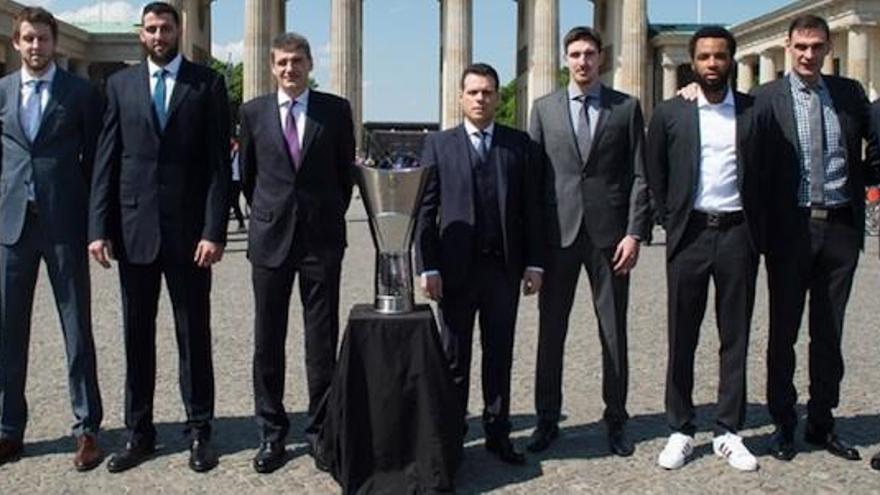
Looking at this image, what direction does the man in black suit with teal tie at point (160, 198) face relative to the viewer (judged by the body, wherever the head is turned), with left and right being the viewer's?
facing the viewer

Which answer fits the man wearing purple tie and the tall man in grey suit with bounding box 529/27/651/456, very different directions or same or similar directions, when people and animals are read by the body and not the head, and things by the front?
same or similar directions

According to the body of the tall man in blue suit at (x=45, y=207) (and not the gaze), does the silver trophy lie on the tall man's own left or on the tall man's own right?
on the tall man's own left

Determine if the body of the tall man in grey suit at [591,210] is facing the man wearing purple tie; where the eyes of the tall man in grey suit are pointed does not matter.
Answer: no

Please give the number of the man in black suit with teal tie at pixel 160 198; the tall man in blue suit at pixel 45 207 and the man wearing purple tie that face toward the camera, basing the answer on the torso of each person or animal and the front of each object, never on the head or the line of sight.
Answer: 3

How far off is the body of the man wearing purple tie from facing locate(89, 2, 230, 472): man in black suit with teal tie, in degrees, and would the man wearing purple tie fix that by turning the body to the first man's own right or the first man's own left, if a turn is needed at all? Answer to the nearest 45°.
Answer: approximately 90° to the first man's own right

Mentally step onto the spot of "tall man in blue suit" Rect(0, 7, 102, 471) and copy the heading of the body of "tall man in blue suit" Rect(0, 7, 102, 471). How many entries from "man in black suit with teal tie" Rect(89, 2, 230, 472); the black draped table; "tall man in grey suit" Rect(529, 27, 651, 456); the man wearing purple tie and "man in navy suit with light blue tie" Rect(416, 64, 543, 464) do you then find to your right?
0

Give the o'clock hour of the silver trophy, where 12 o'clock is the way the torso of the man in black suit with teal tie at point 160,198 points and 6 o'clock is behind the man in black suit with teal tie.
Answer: The silver trophy is roughly at 10 o'clock from the man in black suit with teal tie.

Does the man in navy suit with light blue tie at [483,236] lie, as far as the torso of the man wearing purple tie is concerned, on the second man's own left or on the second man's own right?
on the second man's own left

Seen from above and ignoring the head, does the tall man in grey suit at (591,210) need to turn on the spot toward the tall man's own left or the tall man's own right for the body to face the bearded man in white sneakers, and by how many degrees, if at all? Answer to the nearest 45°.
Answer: approximately 90° to the tall man's own left

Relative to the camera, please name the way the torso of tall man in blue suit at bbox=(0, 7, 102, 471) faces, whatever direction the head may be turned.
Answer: toward the camera

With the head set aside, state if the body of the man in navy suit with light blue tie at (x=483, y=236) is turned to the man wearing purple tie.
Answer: no

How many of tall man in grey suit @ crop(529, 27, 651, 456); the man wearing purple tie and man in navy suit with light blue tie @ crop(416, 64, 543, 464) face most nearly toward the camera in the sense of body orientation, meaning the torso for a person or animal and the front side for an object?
3

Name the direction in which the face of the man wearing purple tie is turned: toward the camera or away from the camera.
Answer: toward the camera

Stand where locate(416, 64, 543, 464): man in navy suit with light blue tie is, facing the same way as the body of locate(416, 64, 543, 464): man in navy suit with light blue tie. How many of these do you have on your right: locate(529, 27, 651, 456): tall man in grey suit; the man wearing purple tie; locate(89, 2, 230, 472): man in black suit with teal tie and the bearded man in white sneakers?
2

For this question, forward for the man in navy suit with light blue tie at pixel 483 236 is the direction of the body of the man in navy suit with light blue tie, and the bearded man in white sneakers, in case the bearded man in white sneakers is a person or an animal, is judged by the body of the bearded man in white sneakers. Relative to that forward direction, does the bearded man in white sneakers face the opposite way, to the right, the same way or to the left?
the same way

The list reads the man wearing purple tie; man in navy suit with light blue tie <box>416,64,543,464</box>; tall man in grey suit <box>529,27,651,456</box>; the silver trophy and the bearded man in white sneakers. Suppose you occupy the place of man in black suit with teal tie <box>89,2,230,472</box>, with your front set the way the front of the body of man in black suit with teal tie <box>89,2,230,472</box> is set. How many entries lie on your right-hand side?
0
